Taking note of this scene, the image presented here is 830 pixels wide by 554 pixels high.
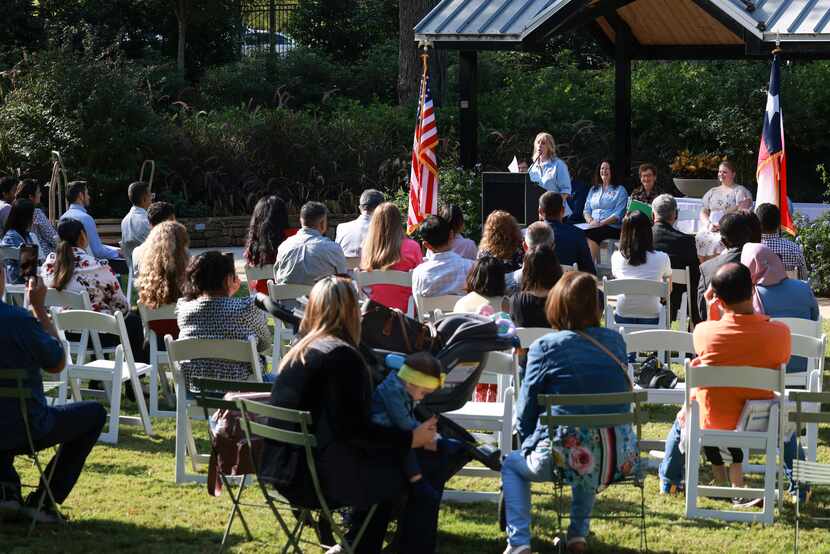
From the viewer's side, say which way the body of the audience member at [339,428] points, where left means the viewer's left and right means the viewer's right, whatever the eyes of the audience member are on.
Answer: facing away from the viewer and to the right of the viewer

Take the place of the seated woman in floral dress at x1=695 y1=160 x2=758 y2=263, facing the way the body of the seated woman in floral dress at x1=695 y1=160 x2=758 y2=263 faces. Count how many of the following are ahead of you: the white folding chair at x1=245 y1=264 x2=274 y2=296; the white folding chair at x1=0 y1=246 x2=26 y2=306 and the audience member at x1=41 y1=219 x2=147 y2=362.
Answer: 3

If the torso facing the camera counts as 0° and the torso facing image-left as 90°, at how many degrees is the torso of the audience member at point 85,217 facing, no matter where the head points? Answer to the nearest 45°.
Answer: approximately 225°

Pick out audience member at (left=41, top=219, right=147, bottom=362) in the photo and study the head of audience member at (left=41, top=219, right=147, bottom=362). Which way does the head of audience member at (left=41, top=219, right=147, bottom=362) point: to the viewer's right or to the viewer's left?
to the viewer's right

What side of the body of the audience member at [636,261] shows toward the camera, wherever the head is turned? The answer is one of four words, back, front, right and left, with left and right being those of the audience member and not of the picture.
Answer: back

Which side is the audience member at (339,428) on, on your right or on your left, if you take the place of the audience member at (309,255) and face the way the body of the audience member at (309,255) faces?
on your right

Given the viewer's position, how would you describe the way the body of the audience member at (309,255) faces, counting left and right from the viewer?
facing away from the viewer and to the right of the viewer

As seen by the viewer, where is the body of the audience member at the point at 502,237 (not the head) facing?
away from the camera
